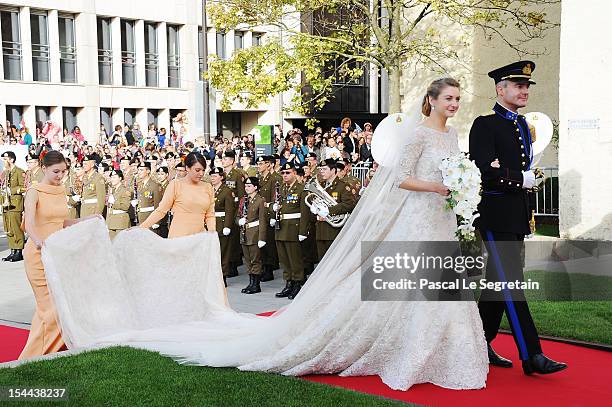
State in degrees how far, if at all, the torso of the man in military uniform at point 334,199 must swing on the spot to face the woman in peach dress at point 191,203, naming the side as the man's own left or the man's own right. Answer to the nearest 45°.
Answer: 0° — they already face them

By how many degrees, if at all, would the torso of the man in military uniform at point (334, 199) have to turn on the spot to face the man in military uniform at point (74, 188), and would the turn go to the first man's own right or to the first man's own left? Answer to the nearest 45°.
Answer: approximately 90° to the first man's own right

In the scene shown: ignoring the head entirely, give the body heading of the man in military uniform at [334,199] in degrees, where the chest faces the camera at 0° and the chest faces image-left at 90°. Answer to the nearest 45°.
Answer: approximately 45°

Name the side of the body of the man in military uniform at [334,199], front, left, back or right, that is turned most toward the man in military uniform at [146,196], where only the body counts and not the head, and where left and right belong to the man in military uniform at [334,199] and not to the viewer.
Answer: right

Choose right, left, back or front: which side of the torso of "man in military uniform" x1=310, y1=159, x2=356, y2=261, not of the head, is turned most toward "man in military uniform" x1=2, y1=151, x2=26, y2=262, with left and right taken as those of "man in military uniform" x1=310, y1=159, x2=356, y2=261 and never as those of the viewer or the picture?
right

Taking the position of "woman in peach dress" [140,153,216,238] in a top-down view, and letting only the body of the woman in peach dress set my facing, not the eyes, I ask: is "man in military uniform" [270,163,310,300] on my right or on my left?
on my left

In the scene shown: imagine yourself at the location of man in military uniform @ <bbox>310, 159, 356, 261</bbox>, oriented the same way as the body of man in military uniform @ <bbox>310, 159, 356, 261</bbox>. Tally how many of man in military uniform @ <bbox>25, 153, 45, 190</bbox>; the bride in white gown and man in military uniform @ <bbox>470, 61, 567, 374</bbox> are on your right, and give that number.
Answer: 1

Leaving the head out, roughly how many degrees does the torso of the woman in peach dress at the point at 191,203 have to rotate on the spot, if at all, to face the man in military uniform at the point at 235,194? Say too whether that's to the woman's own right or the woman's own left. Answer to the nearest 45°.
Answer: approximately 135° to the woman's own left

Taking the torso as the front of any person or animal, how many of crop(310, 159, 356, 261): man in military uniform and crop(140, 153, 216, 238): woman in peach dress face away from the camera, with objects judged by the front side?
0

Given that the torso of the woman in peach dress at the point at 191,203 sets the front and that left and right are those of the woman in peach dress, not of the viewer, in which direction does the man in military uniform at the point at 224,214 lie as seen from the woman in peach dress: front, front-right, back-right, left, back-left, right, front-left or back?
back-left

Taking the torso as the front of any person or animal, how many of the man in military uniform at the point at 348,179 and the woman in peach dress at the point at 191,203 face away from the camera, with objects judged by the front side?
0

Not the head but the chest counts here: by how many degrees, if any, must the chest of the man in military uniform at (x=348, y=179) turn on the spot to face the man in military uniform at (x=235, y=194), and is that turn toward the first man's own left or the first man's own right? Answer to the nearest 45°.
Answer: approximately 90° to the first man's own right

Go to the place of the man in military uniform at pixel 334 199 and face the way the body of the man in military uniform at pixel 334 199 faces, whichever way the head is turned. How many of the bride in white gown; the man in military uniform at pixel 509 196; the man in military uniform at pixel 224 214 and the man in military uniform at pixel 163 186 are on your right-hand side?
2

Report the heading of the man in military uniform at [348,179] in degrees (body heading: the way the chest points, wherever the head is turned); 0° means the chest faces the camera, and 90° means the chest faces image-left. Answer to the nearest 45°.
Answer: approximately 45°
